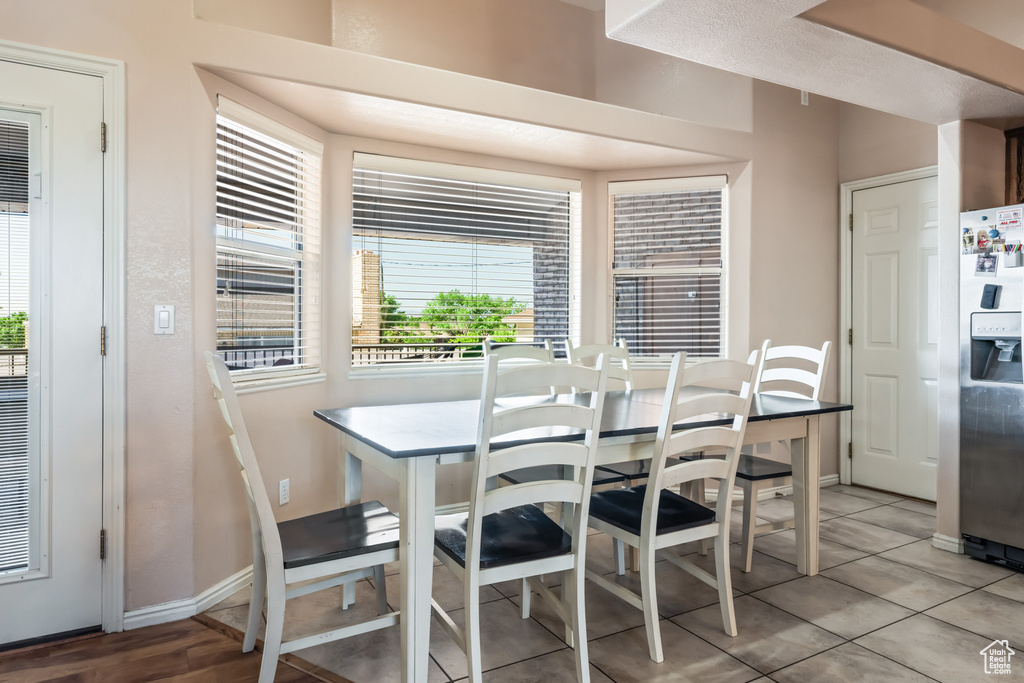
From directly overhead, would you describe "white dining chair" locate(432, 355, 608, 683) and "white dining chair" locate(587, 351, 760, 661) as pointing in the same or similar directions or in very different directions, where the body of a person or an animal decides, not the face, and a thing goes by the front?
same or similar directions

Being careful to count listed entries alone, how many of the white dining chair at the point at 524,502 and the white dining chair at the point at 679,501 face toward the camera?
0

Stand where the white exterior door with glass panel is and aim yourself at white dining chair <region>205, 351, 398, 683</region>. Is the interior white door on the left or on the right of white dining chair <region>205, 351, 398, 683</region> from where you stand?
left

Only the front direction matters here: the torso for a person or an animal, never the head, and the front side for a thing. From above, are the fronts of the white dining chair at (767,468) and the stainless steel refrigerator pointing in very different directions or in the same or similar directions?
same or similar directions

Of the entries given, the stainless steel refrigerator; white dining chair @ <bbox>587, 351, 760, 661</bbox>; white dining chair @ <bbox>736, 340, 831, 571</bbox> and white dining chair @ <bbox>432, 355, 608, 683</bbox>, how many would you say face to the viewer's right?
0

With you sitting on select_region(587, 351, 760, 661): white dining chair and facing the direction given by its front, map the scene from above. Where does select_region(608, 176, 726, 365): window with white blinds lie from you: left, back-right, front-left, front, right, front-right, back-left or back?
front-right

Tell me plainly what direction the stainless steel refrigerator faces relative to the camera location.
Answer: facing the viewer and to the left of the viewer

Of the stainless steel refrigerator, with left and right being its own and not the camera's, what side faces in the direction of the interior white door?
right

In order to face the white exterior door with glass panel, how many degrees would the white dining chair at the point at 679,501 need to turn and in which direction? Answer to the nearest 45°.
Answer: approximately 45° to its left

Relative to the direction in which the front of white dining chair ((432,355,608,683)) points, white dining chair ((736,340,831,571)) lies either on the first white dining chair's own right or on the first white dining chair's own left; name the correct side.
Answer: on the first white dining chair's own right

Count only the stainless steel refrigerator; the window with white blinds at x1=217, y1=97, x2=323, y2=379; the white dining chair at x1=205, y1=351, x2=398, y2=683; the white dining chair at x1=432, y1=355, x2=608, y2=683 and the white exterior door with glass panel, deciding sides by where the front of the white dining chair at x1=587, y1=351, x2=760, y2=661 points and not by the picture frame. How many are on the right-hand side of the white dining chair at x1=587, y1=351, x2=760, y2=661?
1

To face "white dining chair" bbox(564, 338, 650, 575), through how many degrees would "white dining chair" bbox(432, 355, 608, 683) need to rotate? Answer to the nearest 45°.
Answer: approximately 45° to its right

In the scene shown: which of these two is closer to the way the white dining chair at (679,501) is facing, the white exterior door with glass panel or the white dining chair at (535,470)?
the white dining chair

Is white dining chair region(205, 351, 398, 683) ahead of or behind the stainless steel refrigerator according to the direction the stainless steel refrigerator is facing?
ahead
